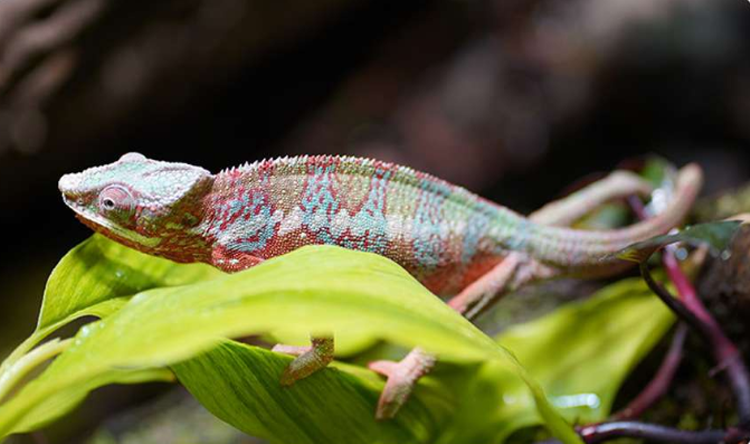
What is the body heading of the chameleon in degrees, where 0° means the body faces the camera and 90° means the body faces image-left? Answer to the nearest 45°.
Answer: approximately 90°

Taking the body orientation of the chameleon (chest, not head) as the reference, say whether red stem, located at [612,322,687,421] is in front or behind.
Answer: behind

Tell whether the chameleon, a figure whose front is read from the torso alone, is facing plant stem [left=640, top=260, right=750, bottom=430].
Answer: no
